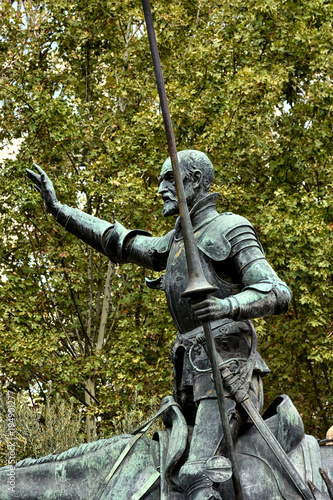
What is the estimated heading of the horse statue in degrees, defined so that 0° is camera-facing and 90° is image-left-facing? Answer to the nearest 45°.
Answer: approximately 90°

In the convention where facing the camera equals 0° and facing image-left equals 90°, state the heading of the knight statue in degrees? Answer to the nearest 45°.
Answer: approximately 90°
